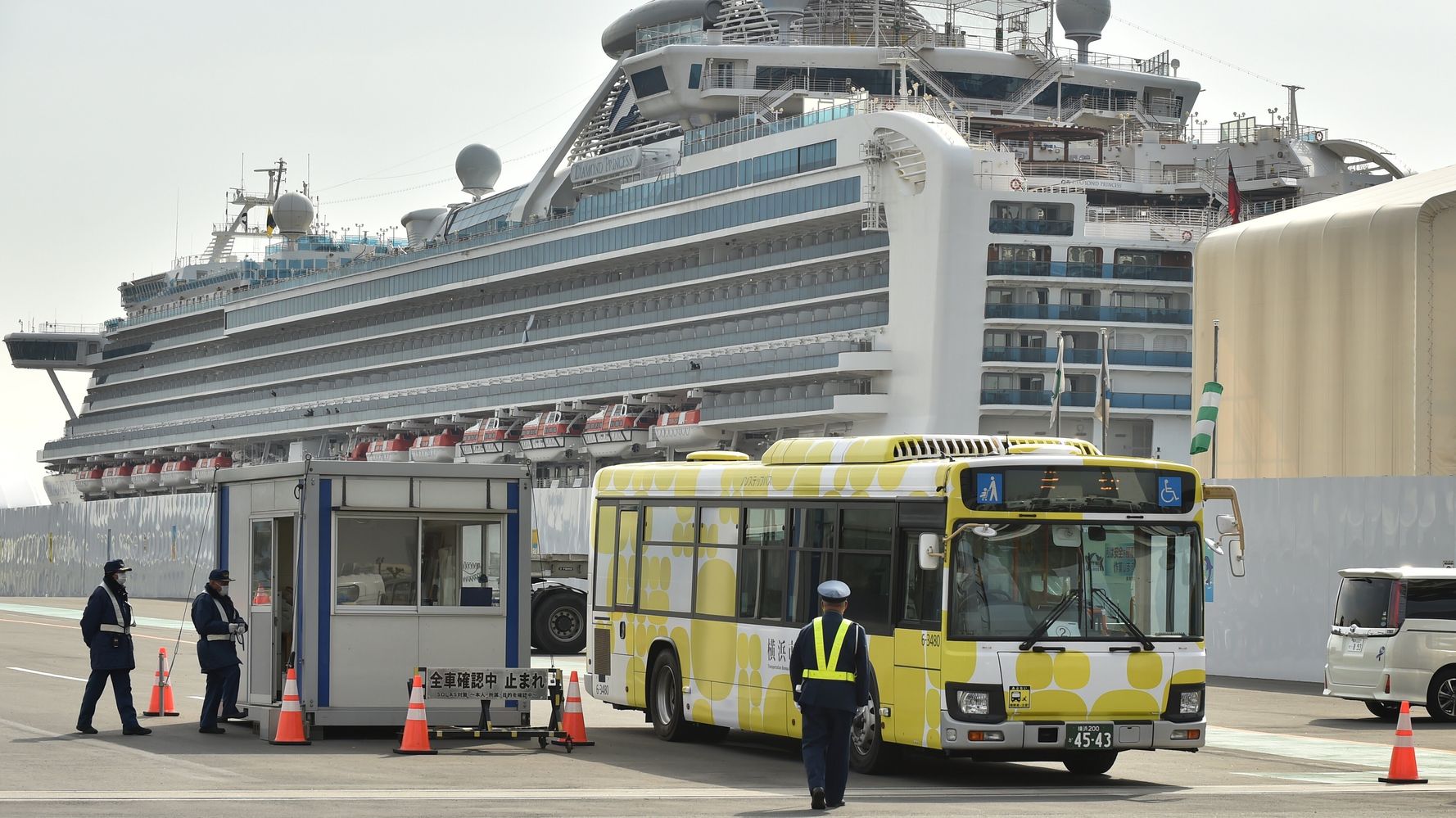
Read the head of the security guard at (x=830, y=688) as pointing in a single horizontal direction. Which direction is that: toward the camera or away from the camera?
away from the camera

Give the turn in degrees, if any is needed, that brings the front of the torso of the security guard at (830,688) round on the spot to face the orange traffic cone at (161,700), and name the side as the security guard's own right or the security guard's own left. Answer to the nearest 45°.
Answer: approximately 45° to the security guard's own left

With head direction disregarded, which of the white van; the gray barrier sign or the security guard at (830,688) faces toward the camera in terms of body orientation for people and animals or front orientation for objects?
the gray barrier sign

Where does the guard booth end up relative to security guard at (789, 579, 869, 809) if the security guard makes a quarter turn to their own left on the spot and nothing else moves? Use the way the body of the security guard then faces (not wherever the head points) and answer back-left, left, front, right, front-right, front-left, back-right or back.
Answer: front-right

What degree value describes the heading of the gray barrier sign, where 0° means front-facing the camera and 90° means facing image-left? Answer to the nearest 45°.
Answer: approximately 0°

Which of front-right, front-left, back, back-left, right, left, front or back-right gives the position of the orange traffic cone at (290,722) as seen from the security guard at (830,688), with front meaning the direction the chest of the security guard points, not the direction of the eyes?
front-left

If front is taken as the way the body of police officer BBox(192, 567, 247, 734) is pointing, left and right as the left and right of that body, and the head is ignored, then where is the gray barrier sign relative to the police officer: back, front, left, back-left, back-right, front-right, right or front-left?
front

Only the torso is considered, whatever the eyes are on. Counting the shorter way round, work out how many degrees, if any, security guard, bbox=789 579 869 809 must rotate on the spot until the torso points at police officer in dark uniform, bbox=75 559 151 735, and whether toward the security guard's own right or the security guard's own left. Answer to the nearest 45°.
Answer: approximately 45° to the security guard's own left

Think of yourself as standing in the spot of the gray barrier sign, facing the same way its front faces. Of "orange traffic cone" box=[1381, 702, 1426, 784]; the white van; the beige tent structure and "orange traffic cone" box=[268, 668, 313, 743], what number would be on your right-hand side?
1

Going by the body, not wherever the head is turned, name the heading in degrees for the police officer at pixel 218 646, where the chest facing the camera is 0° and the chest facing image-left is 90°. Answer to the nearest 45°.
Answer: approximately 315°

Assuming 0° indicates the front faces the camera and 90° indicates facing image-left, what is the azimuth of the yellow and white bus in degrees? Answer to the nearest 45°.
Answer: approximately 315°

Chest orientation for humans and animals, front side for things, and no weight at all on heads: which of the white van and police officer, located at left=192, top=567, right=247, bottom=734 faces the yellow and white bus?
the police officer

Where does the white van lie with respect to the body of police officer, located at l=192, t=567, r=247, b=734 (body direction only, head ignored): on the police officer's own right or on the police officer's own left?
on the police officer's own left

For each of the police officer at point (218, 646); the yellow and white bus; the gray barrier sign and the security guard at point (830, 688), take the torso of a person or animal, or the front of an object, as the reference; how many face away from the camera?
1

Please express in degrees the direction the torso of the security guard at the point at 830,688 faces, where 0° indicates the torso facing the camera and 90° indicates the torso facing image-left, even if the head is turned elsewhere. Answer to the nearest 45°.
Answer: approximately 180°
